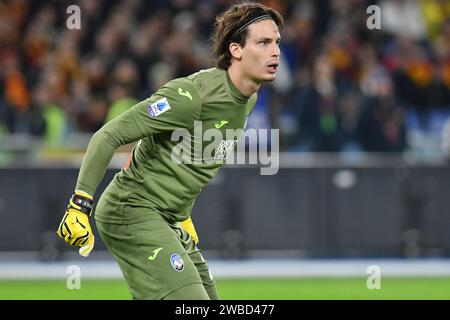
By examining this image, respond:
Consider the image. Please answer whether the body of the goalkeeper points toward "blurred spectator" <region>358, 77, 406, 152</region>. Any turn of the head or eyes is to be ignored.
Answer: no

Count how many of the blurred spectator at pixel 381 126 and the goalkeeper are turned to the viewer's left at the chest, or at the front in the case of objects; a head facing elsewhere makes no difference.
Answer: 0

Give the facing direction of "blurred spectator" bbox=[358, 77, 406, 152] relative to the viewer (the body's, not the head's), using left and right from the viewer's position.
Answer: facing the viewer

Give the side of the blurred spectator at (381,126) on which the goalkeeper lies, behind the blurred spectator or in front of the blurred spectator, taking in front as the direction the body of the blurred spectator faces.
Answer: in front
